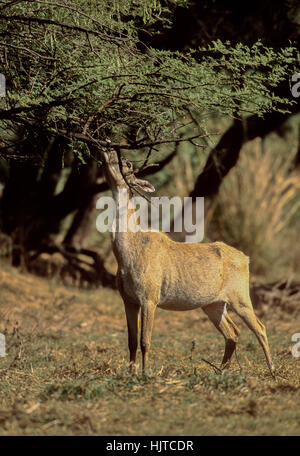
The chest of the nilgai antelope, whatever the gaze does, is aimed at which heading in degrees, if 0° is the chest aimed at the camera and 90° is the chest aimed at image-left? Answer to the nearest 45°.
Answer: approximately 90°
